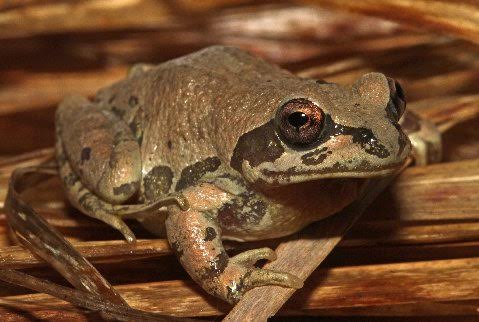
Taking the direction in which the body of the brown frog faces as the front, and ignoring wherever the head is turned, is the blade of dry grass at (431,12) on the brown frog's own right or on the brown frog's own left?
on the brown frog's own left

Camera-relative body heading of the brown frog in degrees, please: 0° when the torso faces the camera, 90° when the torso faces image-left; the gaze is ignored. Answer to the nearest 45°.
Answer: approximately 315°
